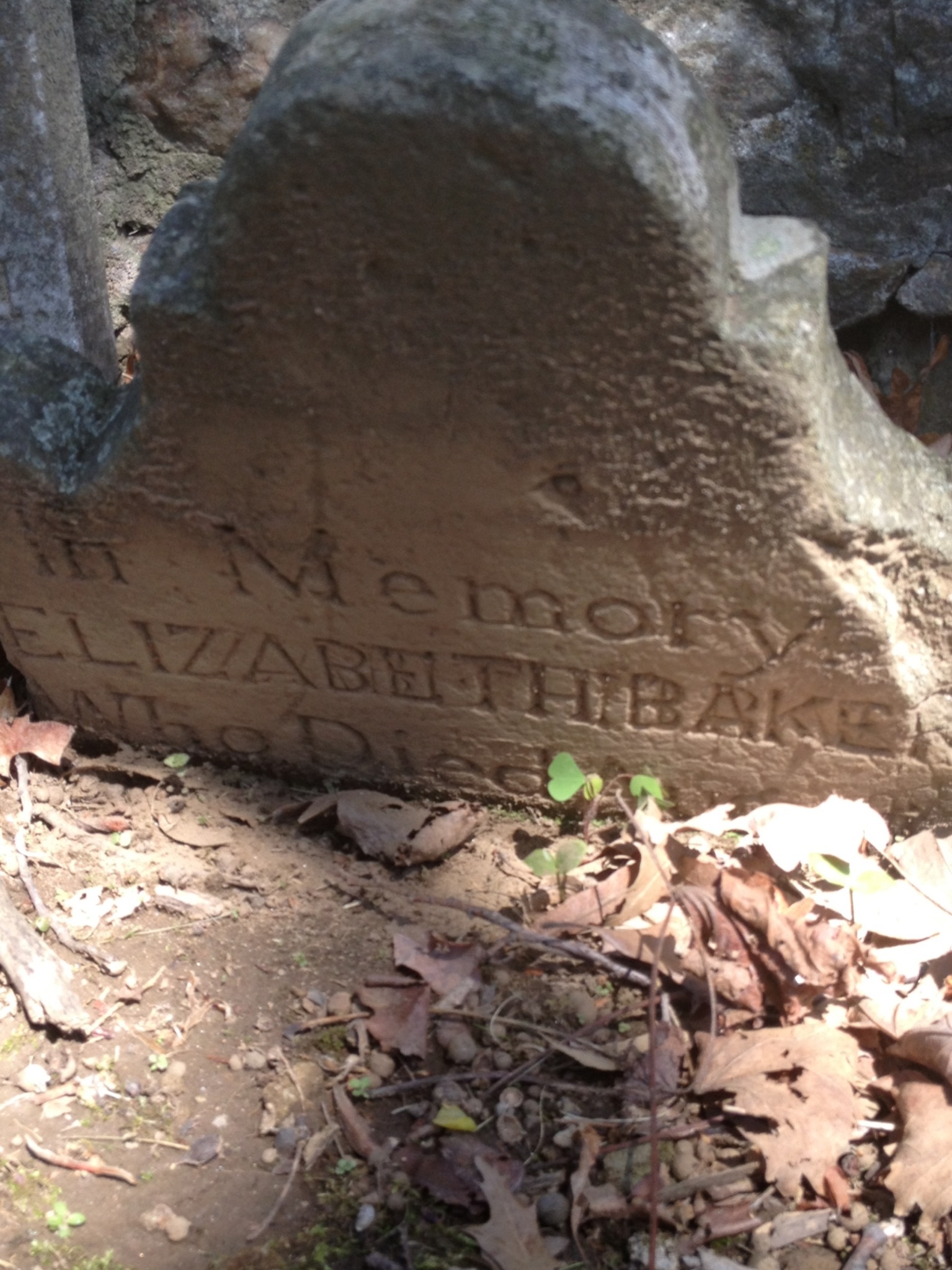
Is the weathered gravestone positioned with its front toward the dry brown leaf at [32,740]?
no

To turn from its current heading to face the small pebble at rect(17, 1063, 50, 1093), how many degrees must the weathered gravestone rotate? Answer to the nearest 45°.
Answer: approximately 90° to its right

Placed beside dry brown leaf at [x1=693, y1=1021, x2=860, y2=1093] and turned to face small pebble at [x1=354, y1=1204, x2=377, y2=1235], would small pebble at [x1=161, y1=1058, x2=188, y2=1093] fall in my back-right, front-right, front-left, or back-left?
front-right

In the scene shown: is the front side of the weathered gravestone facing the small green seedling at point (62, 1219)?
yes

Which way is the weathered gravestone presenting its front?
toward the camera
